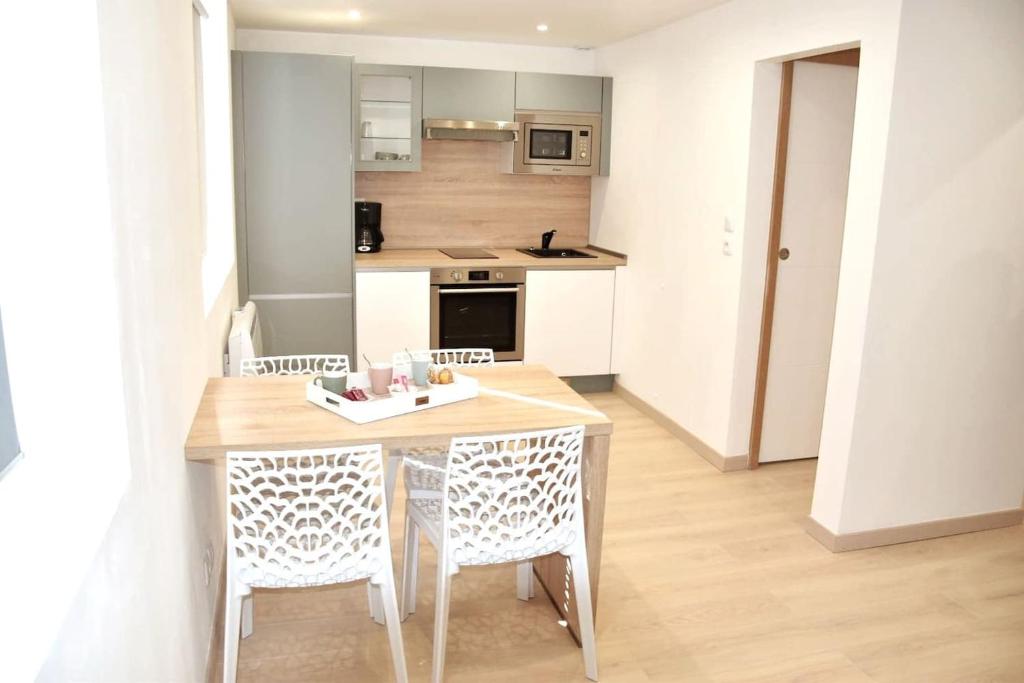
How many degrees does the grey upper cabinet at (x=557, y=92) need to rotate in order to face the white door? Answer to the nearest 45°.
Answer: approximately 45° to its left

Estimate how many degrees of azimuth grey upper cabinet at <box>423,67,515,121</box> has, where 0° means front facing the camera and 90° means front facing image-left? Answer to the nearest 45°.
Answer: approximately 0°

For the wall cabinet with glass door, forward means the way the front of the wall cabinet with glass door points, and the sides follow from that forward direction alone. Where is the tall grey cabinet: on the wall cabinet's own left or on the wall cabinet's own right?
on the wall cabinet's own right

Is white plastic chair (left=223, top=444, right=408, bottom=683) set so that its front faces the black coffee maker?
yes

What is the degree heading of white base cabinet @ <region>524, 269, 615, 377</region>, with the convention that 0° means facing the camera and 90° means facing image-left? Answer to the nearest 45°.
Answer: approximately 0°

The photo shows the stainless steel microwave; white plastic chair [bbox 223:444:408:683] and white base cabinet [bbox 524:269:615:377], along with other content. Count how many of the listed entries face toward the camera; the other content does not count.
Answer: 2

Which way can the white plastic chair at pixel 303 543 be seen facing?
away from the camera

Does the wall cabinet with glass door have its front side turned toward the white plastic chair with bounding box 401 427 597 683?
yes

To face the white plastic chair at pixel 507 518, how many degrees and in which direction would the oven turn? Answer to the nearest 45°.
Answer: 0° — it already faces it

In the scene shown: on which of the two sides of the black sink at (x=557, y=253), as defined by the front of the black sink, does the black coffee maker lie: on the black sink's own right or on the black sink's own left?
on the black sink's own right

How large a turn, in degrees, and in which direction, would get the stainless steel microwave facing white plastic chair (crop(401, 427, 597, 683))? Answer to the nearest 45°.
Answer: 0° — it already faces it

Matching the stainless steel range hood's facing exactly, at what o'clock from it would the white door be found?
The white door is roughly at 10 o'clock from the stainless steel range hood.

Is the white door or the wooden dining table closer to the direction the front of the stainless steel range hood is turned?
the wooden dining table
